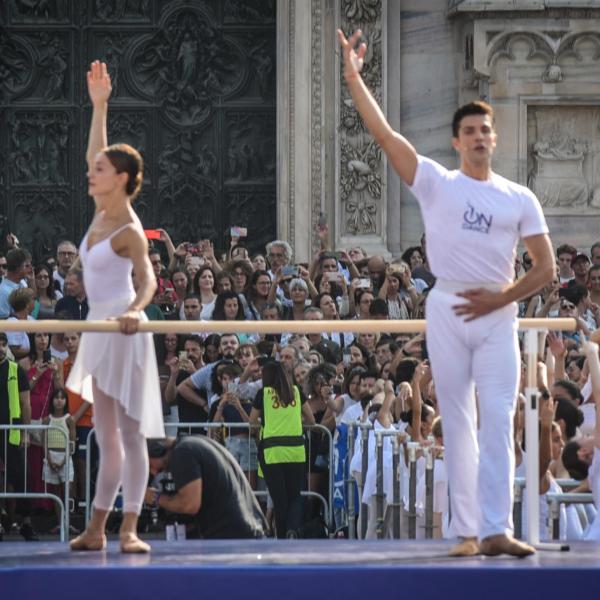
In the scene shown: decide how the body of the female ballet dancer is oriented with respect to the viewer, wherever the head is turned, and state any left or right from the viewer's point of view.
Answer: facing the viewer and to the left of the viewer

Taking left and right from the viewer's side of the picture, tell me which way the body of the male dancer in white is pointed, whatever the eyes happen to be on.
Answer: facing the viewer

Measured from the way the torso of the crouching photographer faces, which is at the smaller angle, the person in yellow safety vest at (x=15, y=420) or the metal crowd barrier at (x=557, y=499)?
the person in yellow safety vest

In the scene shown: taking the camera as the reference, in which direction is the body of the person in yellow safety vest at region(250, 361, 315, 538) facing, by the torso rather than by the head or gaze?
away from the camera

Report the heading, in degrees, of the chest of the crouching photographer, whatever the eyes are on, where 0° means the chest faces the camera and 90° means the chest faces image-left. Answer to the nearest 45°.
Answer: approximately 90°

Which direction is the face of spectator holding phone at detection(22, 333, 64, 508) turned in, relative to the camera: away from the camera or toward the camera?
toward the camera

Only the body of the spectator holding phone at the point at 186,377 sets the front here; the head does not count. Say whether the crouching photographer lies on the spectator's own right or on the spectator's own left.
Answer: on the spectator's own left

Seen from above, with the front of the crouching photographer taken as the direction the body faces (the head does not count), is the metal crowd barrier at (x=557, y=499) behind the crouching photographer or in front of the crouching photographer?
behind

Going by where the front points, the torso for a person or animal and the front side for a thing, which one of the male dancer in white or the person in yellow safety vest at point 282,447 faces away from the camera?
the person in yellow safety vest

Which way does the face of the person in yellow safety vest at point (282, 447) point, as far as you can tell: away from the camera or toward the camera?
away from the camera
